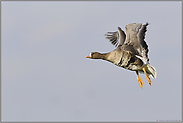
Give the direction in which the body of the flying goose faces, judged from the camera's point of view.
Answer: to the viewer's left
